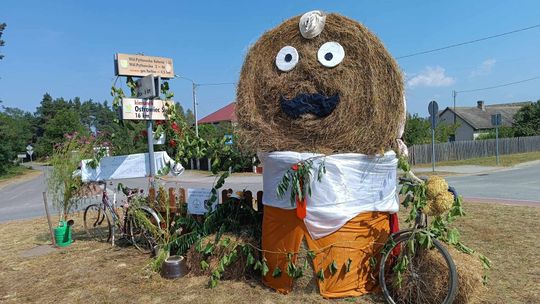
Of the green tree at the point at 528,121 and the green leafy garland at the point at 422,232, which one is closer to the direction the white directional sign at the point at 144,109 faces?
the green leafy garland

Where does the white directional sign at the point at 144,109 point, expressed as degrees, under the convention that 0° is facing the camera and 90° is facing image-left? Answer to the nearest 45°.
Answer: approximately 0°

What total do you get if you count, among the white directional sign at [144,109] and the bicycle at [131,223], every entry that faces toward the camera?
1
